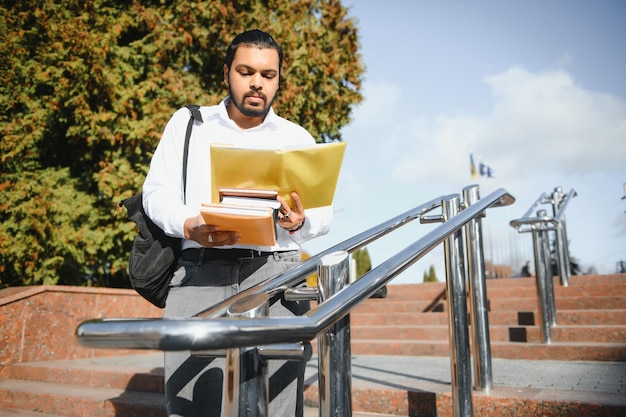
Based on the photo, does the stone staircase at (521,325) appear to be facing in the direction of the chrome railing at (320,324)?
yes

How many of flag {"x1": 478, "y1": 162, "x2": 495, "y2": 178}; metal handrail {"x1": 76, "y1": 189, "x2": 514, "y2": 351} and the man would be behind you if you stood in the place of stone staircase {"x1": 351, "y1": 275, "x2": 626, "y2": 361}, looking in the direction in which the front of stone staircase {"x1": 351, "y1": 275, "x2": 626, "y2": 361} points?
1

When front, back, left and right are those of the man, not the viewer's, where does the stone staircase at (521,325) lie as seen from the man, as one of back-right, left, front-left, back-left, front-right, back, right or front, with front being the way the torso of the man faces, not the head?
back-left

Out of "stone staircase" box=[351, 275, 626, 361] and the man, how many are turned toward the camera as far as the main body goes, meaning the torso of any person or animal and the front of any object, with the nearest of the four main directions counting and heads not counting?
2

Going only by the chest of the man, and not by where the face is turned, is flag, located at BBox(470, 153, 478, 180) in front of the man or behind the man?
behind

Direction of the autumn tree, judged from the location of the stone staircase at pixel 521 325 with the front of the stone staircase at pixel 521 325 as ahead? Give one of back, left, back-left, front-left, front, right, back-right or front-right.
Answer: right

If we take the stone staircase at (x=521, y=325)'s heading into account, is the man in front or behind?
in front

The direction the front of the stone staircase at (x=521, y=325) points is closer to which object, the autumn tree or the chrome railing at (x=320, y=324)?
the chrome railing

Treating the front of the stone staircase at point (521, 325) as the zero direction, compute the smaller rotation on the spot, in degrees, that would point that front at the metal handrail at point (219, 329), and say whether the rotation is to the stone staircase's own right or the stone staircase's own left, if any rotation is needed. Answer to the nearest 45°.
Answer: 0° — it already faces it

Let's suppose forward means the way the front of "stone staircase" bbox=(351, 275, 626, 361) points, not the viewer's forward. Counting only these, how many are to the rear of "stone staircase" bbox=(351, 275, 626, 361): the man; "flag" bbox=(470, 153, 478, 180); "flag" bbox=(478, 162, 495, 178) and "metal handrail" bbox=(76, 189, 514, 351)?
2
